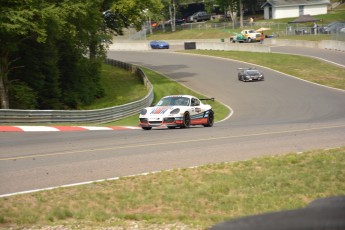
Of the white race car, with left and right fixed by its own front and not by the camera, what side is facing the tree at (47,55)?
right

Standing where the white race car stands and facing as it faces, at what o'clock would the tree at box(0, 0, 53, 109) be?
The tree is roughly at 3 o'clock from the white race car.

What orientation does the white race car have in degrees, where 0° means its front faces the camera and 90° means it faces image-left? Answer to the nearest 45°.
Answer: approximately 45°
